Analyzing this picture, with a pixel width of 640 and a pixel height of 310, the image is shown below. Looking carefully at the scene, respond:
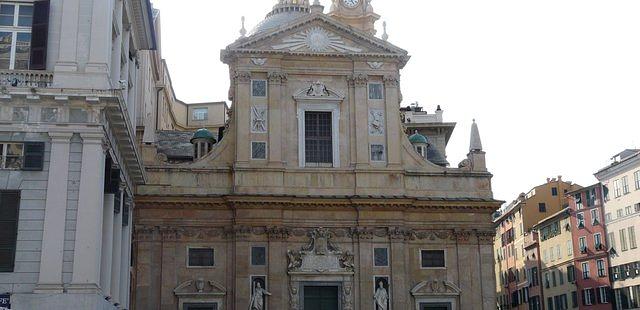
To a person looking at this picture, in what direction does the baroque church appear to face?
facing the viewer
